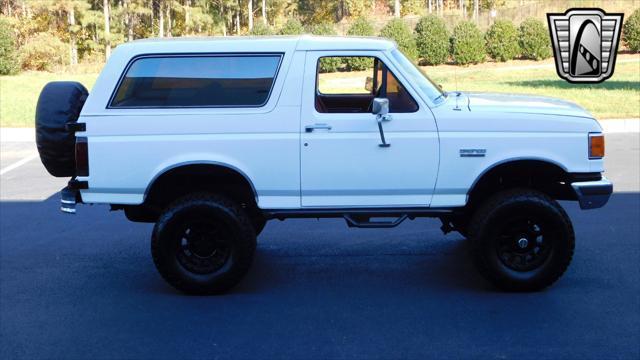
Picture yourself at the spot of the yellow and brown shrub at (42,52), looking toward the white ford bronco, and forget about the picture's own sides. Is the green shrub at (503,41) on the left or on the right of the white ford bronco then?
left

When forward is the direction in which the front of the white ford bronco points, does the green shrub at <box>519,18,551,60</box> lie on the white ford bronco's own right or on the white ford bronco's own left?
on the white ford bronco's own left

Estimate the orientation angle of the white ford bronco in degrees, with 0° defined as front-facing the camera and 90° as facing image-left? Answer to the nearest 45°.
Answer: approximately 270°

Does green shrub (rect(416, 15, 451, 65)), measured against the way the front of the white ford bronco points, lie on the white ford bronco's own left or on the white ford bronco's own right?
on the white ford bronco's own left

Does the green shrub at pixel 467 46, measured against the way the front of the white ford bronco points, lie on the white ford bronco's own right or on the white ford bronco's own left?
on the white ford bronco's own left
